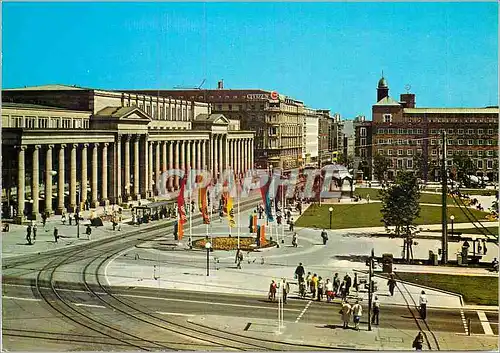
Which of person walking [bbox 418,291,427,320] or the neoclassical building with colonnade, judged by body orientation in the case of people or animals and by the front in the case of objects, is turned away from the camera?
the person walking

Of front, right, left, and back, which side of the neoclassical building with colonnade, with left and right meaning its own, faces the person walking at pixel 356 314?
front

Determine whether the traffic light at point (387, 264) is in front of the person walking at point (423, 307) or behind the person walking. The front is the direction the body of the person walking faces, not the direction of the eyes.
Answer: in front

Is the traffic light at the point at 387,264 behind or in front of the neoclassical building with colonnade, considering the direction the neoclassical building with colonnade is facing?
in front

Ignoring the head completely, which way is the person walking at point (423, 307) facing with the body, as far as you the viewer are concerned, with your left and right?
facing away from the viewer

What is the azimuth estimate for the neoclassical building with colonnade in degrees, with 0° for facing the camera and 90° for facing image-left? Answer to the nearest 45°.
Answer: approximately 315°

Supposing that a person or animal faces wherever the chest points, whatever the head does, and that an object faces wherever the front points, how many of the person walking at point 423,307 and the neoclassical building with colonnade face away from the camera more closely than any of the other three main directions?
1
